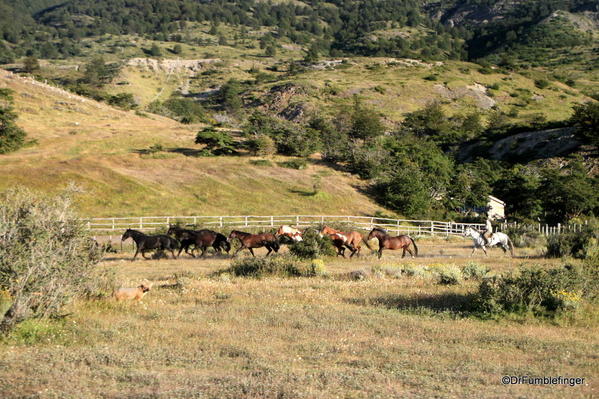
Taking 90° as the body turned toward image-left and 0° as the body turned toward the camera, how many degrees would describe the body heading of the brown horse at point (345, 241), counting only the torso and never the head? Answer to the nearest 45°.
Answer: approximately 90°

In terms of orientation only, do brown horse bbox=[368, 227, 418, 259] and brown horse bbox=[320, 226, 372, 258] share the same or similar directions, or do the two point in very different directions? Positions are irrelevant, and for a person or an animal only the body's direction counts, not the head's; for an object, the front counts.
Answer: same or similar directions

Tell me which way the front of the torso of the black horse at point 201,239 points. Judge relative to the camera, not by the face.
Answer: to the viewer's left

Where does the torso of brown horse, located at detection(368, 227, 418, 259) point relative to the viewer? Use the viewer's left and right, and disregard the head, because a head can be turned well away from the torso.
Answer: facing to the left of the viewer

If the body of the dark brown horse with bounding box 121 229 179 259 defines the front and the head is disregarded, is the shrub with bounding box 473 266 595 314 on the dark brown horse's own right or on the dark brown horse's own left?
on the dark brown horse's own left

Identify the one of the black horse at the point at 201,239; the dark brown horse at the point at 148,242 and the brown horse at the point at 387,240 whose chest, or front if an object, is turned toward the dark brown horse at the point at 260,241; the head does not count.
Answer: the brown horse

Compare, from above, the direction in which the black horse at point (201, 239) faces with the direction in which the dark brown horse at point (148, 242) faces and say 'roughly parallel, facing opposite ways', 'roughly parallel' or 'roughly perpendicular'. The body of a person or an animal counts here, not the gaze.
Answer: roughly parallel

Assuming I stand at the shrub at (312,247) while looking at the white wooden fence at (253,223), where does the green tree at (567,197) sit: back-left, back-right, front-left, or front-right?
front-right

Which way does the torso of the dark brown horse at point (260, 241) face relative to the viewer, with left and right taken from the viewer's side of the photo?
facing to the left of the viewer

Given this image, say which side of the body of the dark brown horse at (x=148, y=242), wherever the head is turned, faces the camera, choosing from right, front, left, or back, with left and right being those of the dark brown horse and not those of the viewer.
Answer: left

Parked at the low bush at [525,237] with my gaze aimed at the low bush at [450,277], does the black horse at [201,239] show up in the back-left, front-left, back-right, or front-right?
front-right

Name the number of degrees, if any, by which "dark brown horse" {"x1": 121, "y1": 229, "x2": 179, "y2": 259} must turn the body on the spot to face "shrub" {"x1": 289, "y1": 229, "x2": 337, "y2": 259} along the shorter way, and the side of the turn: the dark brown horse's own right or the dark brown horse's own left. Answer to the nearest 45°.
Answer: approximately 135° to the dark brown horse's own left

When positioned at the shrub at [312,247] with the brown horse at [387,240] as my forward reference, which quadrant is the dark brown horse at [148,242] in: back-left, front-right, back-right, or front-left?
back-left

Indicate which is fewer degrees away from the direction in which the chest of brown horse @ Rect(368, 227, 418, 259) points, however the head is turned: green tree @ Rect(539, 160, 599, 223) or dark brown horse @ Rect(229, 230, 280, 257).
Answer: the dark brown horse
